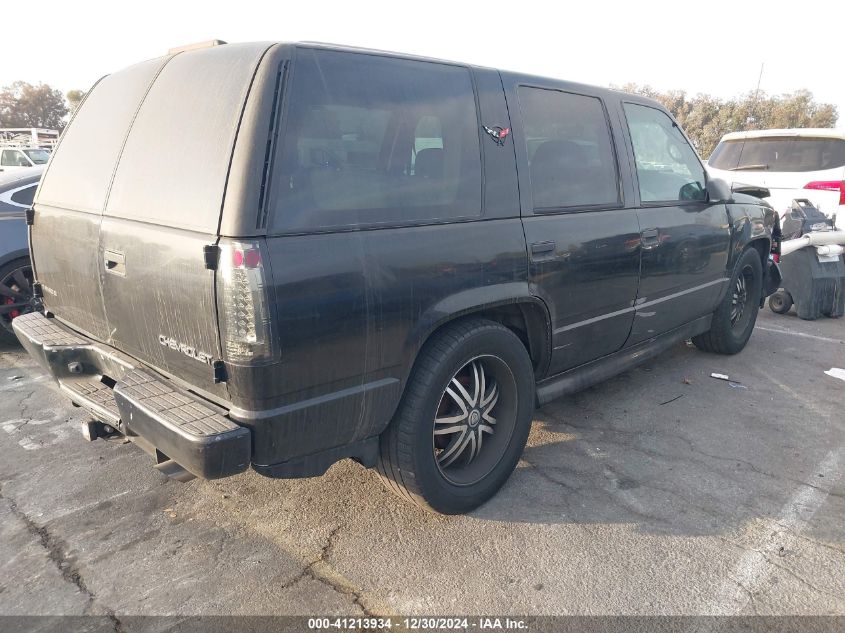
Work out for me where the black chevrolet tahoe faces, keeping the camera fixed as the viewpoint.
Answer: facing away from the viewer and to the right of the viewer

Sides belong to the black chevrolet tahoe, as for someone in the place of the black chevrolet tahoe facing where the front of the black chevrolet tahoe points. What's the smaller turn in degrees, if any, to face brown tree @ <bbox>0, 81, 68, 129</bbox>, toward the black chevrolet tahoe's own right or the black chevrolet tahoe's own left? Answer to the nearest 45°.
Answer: approximately 90° to the black chevrolet tahoe's own left

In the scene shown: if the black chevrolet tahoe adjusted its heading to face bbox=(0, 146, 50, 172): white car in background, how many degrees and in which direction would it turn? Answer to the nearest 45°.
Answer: approximately 90° to its left

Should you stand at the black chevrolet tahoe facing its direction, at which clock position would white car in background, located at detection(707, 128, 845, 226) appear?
The white car in background is roughly at 12 o'clock from the black chevrolet tahoe.

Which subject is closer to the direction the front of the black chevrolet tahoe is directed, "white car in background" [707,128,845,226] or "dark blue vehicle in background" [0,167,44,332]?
the white car in background

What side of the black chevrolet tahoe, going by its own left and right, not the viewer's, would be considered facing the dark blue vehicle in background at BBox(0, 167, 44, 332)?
left

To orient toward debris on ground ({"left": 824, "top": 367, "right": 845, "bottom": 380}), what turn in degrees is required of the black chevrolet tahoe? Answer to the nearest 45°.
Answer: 0° — it already faces it

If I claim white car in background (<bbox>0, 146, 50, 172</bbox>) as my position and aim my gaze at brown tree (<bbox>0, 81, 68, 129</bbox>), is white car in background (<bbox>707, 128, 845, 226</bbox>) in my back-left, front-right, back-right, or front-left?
back-right
